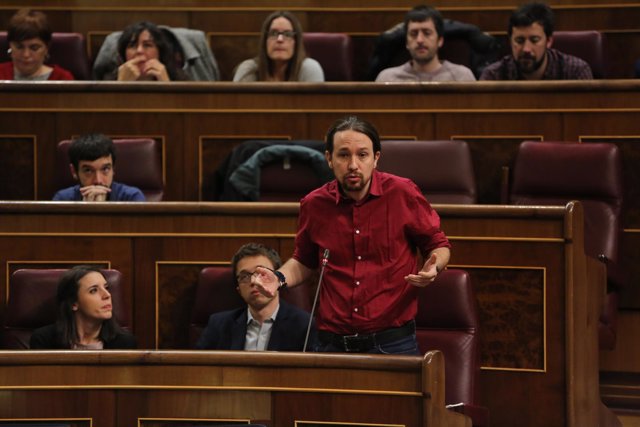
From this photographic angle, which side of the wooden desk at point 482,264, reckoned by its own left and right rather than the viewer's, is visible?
front

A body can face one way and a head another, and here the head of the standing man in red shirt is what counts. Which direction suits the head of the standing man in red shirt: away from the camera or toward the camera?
toward the camera

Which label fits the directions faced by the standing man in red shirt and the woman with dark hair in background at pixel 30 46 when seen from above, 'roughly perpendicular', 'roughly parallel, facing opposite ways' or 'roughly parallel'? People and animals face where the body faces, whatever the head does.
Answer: roughly parallel

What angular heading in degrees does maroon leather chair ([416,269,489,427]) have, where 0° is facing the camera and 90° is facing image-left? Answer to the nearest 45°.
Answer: approximately 45°

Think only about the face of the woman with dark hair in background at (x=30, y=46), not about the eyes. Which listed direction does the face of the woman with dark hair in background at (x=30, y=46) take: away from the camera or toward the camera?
toward the camera

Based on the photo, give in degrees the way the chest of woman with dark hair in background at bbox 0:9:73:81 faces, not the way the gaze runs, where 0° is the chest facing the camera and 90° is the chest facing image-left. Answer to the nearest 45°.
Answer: approximately 0°

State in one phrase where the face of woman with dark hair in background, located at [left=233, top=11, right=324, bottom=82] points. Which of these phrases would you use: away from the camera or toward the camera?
toward the camera

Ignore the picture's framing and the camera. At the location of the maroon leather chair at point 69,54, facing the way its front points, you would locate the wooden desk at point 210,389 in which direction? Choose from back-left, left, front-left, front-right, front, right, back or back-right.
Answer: front

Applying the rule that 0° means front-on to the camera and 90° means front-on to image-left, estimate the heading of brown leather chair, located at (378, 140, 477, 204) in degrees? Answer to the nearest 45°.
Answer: approximately 0°

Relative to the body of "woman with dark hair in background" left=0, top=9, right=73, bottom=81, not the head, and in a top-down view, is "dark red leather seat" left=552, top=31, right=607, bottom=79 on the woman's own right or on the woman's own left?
on the woman's own left

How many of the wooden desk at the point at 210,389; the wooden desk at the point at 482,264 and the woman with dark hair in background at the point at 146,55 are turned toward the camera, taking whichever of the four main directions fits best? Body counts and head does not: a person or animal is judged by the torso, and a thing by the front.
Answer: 3

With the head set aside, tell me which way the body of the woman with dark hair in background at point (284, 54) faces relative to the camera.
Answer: toward the camera

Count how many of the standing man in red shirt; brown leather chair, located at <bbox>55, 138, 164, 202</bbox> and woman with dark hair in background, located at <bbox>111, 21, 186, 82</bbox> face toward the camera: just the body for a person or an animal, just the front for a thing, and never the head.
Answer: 3
